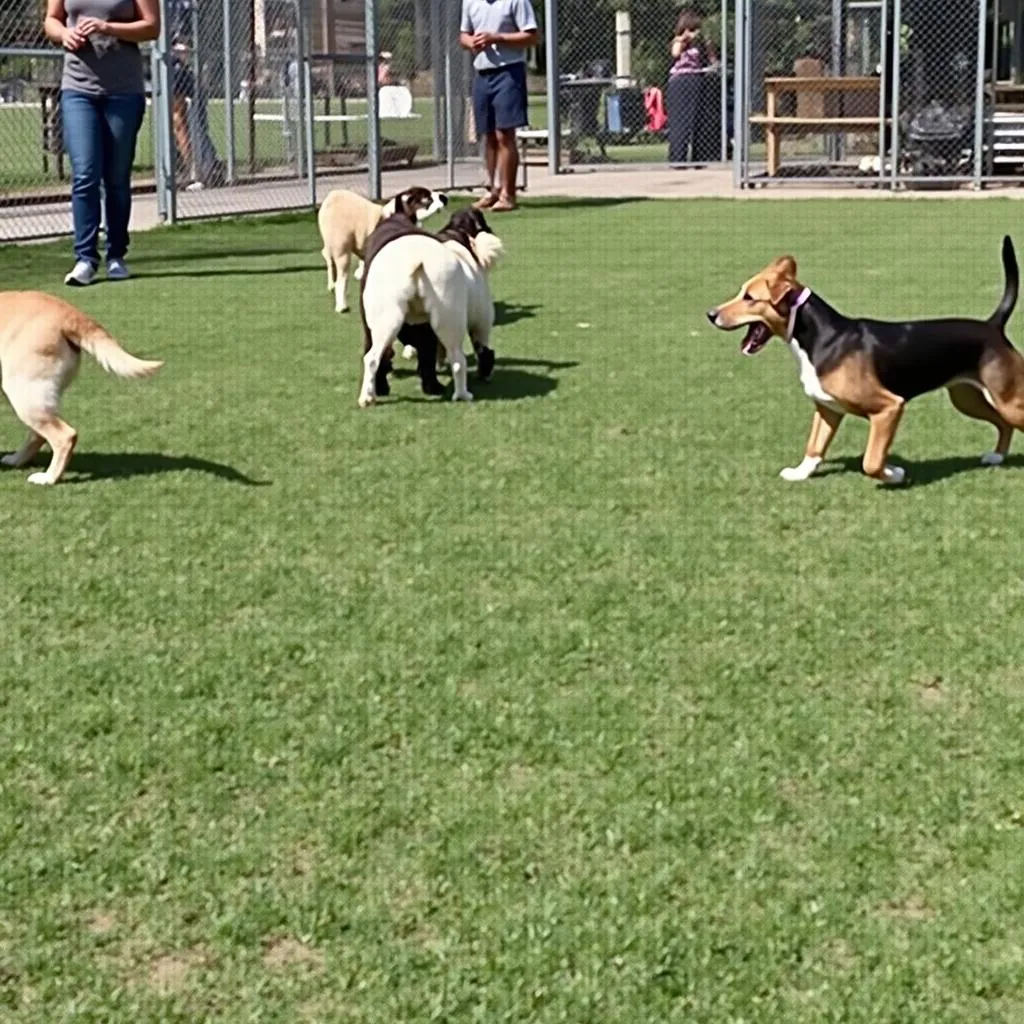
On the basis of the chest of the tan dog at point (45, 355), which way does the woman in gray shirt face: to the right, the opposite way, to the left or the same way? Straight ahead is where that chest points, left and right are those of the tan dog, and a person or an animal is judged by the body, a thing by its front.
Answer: to the left

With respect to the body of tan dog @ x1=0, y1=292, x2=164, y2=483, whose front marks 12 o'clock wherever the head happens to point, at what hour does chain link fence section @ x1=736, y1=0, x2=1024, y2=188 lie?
The chain link fence section is roughly at 4 o'clock from the tan dog.

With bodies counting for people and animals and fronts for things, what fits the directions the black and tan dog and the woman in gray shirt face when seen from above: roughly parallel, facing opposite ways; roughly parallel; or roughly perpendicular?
roughly perpendicular

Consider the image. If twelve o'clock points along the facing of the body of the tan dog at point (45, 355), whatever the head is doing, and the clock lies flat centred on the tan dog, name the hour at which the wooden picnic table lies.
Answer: The wooden picnic table is roughly at 4 o'clock from the tan dog.

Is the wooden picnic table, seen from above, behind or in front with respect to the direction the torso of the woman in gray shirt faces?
behind

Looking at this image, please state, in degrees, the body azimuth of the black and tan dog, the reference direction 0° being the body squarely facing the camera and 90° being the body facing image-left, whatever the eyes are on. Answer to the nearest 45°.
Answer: approximately 90°

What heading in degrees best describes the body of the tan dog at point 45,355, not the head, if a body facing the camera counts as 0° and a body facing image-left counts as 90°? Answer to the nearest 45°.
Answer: approximately 90°

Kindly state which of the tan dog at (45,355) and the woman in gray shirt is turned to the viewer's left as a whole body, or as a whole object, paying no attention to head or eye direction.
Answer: the tan dog

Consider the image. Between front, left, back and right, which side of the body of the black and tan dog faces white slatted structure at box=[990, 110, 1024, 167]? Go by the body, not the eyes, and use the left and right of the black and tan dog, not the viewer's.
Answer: right
